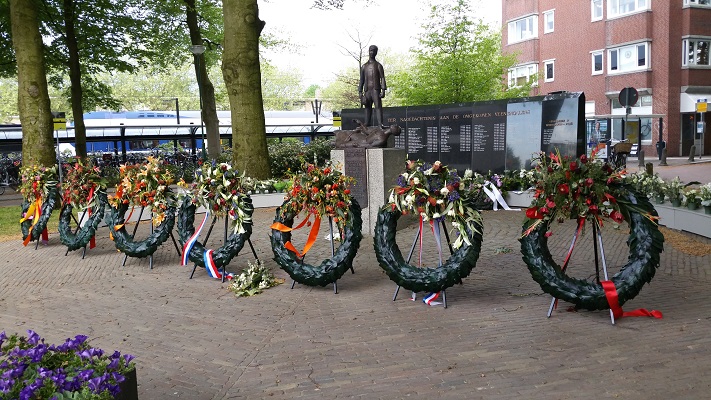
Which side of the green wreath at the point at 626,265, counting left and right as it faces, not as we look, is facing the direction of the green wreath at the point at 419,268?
right

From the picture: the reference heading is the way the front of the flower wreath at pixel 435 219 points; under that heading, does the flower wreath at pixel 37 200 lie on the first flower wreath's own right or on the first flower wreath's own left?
on the first flower wreath's own right

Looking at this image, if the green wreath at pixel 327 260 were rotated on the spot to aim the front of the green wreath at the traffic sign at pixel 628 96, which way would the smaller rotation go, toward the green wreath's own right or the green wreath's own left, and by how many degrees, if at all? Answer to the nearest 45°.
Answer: approximately 135° to the green wreath's own left

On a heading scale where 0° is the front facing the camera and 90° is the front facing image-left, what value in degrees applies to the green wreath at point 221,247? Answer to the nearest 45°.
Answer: approximately 0°

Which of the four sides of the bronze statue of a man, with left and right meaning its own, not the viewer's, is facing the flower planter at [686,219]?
left

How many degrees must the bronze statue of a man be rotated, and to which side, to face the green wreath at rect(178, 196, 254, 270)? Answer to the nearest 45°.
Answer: approximately 45° to its right

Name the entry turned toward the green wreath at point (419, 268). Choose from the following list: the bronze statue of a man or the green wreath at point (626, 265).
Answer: the bronze statue of a man

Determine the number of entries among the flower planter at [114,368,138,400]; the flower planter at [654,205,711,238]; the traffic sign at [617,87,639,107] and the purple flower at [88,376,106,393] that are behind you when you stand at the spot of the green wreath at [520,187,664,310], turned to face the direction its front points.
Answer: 2
